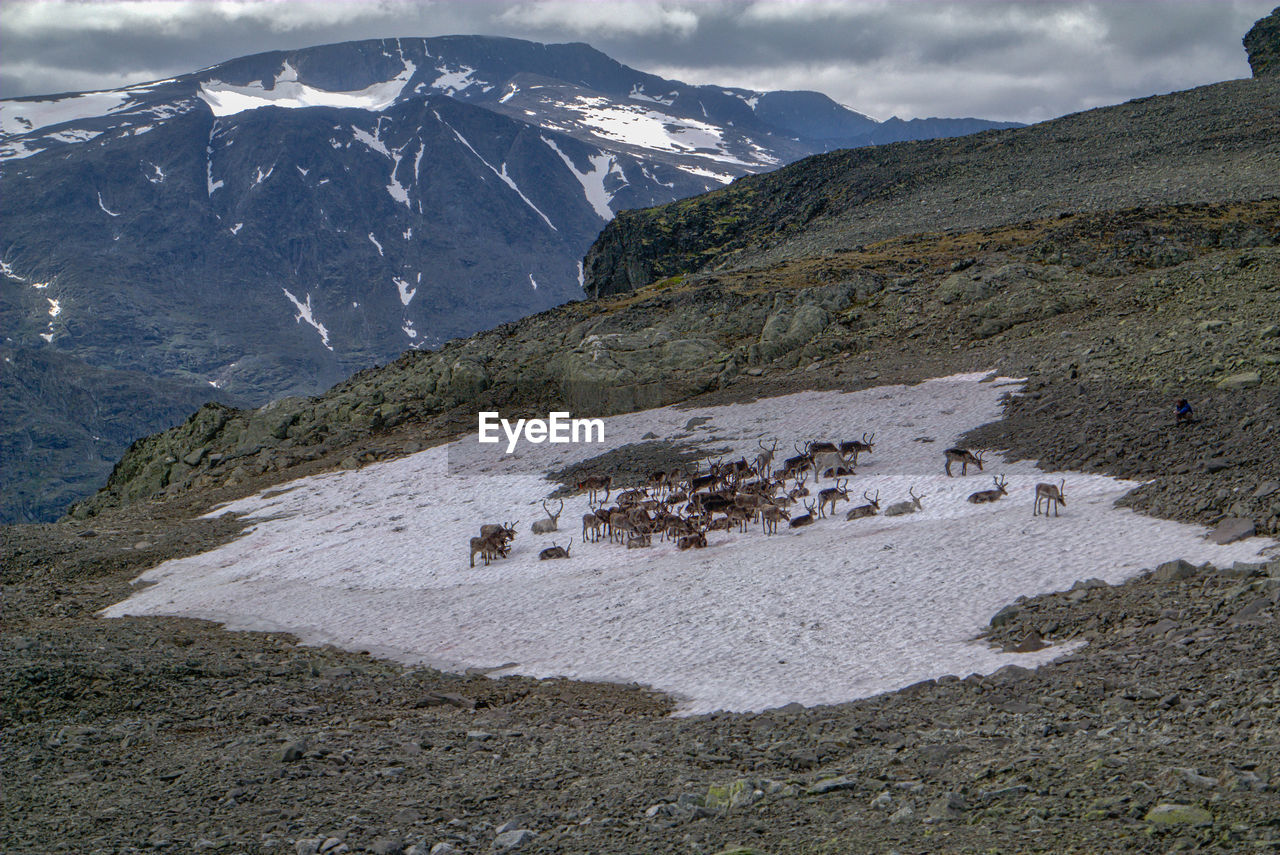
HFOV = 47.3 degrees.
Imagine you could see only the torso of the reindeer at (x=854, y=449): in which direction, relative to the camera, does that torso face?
to the viewer's right

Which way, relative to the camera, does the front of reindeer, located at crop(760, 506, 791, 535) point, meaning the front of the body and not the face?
to the viewer's right

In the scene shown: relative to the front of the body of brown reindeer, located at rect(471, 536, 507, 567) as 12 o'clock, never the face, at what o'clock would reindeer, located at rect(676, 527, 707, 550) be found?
The reindeer is roughly at 1 o'clock from the brown reindeer.

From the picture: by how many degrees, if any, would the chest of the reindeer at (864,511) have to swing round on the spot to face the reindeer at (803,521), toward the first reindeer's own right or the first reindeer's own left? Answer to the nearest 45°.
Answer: approximately 180°

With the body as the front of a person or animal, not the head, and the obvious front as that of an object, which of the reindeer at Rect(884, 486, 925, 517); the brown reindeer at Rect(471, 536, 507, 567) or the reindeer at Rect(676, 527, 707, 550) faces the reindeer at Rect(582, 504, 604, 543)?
the brown reindeer

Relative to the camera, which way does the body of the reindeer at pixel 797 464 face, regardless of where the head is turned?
to the viewer's right

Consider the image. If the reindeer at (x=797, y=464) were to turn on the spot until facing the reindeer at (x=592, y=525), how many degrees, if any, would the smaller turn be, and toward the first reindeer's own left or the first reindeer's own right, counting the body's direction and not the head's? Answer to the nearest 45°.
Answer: approximately 135° to the first reindeer's own right

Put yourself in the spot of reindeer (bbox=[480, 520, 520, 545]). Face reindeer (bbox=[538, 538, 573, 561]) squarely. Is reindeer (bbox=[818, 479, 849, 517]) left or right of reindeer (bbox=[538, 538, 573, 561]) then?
left

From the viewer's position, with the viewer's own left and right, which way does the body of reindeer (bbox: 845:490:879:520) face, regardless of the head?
facing to the right of the viewer

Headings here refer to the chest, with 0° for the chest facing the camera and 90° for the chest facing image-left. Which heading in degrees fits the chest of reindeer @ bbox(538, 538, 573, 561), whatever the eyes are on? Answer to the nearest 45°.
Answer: approximately 270°

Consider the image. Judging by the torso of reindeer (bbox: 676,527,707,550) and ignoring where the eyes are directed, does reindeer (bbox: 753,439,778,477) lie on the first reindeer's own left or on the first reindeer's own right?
on the first reindeer's own left
